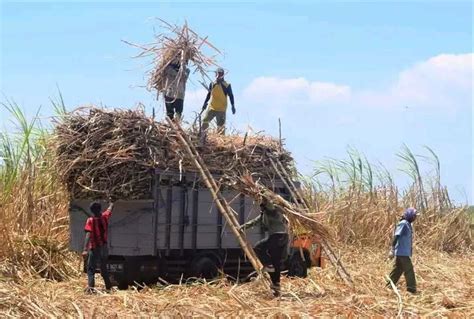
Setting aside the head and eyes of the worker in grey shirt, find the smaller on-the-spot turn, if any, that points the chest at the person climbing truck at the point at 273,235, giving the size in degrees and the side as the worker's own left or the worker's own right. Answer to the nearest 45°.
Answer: approximately 135° to the worker's own right

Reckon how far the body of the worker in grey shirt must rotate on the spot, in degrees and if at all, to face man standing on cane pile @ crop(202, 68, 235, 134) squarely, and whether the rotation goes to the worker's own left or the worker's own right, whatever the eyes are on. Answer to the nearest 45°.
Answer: approximately 45° to the worker's own right

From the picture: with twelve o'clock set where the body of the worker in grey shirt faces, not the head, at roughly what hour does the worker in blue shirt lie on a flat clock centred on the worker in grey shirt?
The worker in blue shirt is roughly at 4 o'clock from the worker in grey shirt.

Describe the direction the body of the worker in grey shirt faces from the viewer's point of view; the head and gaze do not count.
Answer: away from the camera

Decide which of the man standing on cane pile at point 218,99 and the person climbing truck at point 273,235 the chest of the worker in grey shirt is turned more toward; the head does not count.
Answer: the man standing on cane pile
